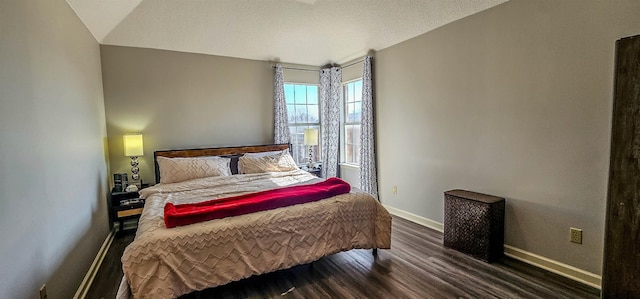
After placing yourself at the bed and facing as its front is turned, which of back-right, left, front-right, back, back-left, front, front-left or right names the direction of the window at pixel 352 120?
back-left

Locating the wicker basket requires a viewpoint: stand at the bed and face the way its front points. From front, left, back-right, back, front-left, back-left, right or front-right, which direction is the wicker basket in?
left

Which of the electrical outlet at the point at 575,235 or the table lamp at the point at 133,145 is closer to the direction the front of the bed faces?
the electrical outlet

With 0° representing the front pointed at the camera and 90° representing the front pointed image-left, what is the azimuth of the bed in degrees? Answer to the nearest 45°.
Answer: approximately 0°

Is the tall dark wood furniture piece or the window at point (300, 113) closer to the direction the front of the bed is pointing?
the tall dark wood furniture piece

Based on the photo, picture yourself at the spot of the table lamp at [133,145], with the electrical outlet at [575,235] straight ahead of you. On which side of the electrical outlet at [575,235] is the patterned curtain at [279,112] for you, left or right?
left

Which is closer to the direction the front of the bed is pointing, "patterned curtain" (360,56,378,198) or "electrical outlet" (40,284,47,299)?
the electrical outlet

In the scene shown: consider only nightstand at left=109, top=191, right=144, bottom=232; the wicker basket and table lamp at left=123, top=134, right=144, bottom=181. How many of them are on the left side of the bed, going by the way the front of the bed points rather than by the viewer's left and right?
1

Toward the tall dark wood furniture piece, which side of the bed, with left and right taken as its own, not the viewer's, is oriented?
left
